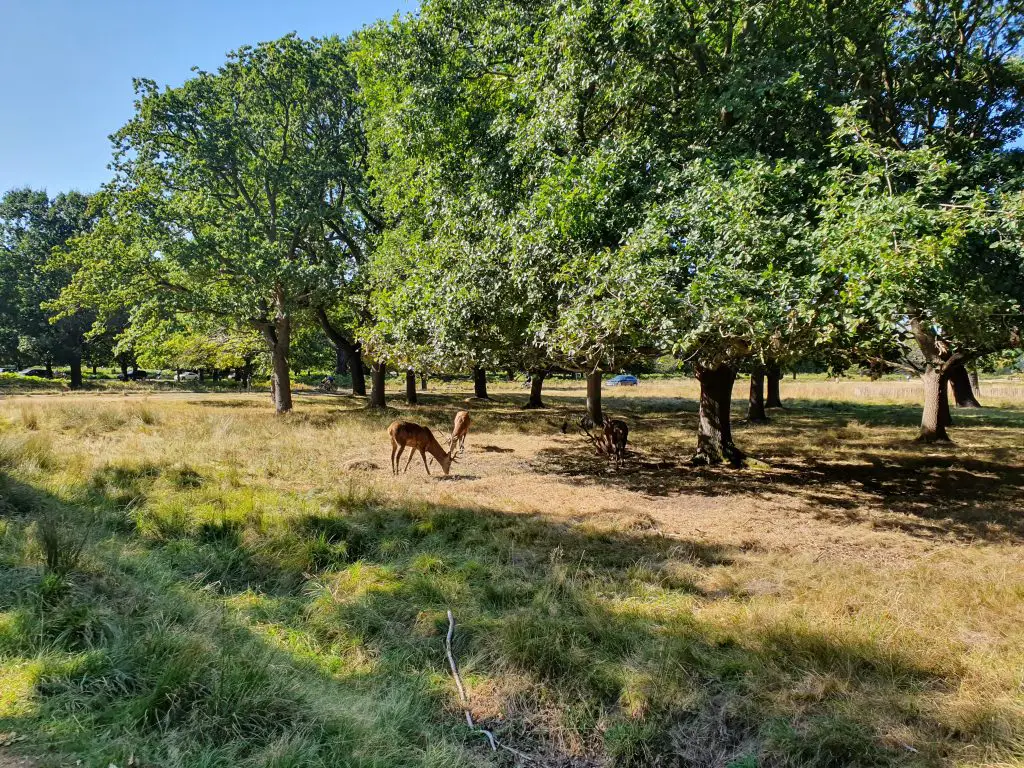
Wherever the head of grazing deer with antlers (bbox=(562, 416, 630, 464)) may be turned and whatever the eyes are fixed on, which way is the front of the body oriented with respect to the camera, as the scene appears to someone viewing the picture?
to the viewer's left

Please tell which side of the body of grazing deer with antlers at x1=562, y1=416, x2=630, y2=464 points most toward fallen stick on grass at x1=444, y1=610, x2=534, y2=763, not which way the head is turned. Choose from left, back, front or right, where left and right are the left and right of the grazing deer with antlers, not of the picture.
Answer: left
